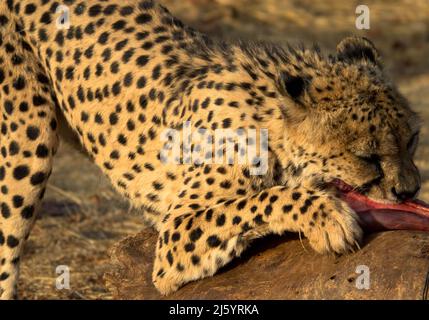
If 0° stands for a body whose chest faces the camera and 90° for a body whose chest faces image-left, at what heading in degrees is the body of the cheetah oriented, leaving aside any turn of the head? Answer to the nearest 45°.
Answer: approximately 270°
